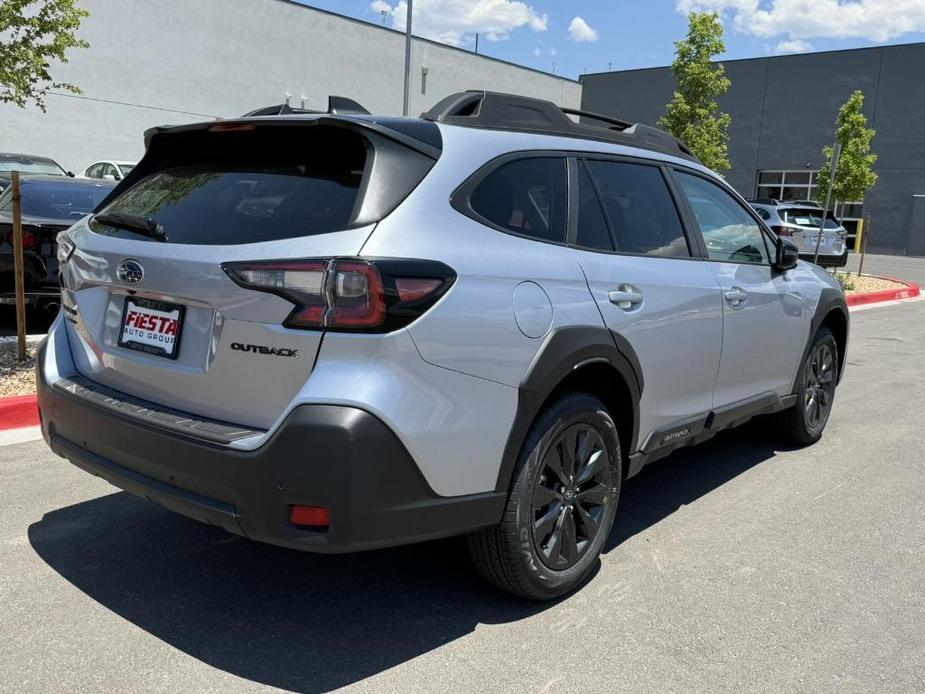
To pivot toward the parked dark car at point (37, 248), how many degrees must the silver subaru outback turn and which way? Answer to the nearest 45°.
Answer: approximately 90° to its left

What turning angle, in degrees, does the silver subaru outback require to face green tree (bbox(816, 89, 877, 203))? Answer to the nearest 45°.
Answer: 0° — it already faces it

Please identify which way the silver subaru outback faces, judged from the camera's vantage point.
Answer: facing away from the viewer and to the right of the viewer

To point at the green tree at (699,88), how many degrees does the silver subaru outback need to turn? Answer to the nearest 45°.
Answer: approximately 45° to its left

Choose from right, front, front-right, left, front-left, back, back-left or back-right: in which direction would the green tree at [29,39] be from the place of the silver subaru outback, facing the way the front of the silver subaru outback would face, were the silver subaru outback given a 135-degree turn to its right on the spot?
back-right

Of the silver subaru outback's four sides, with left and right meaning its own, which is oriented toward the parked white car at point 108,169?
left

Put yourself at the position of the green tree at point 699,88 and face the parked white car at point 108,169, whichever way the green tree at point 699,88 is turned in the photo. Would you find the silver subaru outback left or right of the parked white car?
left
